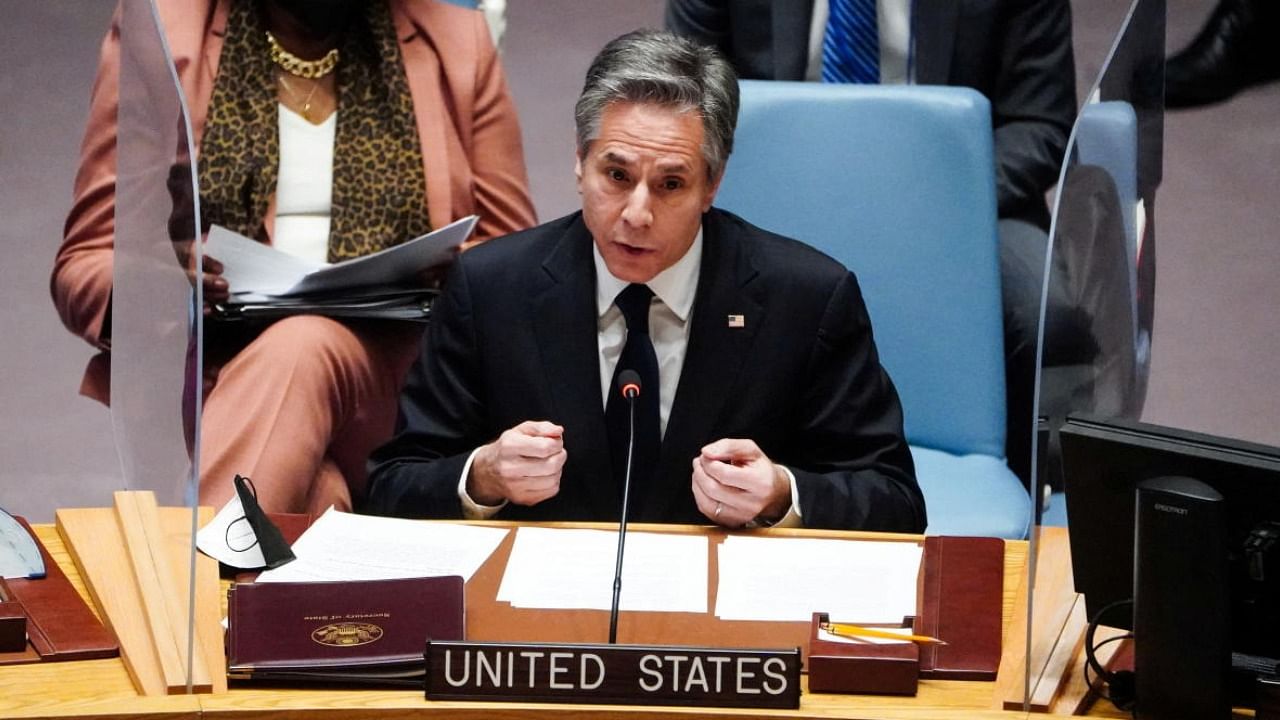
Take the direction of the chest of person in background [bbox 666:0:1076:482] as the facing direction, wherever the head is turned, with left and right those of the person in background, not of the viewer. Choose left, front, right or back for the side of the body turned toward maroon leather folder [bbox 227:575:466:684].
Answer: front

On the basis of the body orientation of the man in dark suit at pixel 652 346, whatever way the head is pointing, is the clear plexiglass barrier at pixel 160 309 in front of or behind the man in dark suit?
in front

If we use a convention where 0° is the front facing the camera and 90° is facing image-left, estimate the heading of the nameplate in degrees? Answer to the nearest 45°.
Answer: approximately 0°

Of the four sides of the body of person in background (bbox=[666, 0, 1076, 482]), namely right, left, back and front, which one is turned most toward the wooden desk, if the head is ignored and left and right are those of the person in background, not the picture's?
front

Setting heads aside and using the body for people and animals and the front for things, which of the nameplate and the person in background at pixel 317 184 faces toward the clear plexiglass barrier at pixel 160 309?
the person in background

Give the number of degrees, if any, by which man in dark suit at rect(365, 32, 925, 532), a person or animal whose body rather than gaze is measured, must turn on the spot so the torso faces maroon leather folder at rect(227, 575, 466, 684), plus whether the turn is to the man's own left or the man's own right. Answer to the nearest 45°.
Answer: approximately 45° to the man's own right

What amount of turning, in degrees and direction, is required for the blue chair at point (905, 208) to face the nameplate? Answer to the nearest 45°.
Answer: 0° — it already faces it
